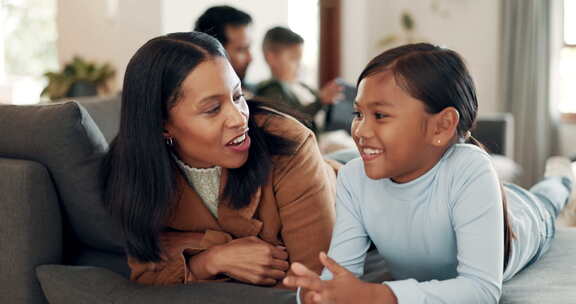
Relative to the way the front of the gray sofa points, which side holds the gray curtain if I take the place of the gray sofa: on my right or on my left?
on my left

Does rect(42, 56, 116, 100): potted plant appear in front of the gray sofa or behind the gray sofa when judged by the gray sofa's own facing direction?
behind

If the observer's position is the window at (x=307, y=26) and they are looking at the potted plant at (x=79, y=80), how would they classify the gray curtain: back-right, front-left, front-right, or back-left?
back-left

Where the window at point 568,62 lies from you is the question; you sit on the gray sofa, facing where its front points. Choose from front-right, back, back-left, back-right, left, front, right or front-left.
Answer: left

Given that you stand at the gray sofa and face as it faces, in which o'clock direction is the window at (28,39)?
The window is roughly at 7 o'clock from the gray sofa.

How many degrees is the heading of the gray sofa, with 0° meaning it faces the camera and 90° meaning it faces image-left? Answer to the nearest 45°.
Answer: approximately 315°

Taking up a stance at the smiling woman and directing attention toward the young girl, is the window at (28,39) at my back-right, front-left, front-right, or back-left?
back-left
